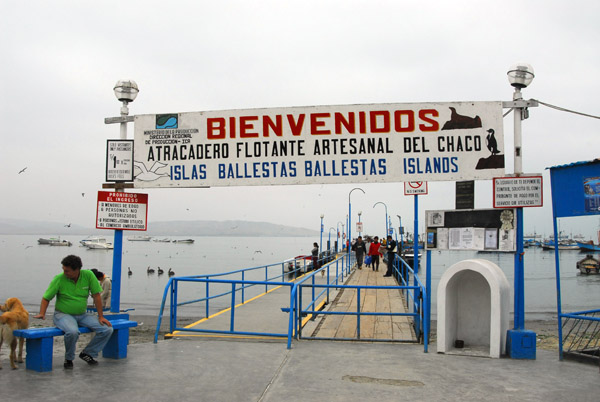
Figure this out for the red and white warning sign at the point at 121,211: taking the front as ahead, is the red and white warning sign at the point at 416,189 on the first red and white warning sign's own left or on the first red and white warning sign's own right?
on the first red and white warning sign's own left

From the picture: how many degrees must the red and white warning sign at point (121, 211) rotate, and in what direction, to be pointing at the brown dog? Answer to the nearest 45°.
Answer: approximately 45° to its right

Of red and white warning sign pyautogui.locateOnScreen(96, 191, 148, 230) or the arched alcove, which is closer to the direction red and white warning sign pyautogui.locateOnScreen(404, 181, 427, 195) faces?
the arched alcove

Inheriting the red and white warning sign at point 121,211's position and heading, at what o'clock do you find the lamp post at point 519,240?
The lamp post is roughly at 10 o'clock from the red and white warning sign.

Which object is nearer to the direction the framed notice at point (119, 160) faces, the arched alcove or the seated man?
the seated man

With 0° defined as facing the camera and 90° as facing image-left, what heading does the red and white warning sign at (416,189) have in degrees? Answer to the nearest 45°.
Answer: approximately 0°

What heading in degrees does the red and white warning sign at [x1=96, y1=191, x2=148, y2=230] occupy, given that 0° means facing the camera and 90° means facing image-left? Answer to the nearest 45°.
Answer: approximately 0°

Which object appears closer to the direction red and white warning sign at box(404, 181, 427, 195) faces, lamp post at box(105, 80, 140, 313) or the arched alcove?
the arched alcove
